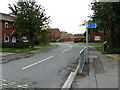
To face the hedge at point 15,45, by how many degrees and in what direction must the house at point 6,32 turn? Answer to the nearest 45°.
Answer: approximately 45° to its right

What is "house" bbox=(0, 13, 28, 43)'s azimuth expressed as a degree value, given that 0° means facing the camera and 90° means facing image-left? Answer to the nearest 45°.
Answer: approximately 315°
